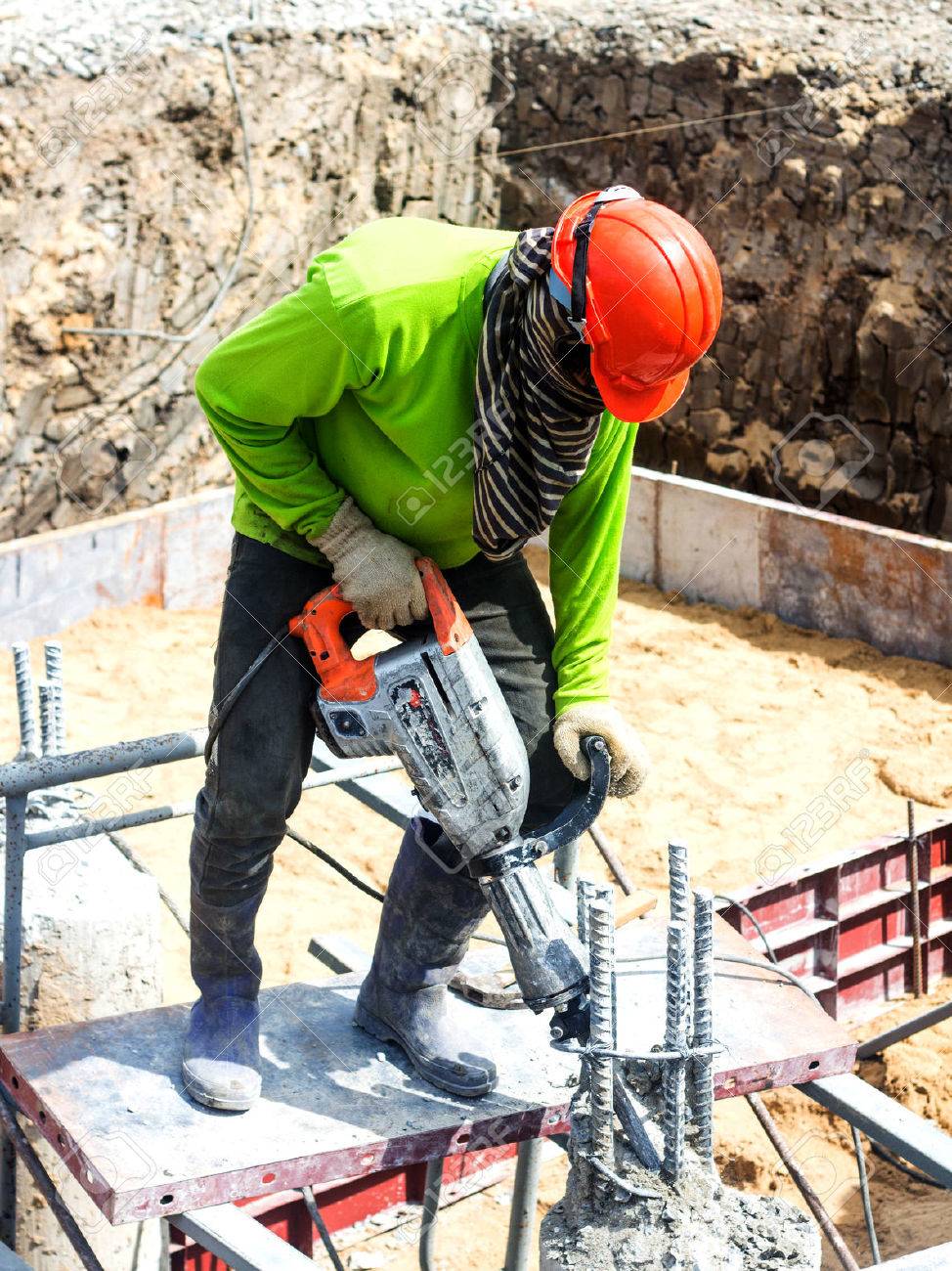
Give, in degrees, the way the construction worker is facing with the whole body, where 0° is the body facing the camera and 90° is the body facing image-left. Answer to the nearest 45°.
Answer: approximately 315°

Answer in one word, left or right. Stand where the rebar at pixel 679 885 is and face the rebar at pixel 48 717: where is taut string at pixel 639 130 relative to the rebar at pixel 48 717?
right

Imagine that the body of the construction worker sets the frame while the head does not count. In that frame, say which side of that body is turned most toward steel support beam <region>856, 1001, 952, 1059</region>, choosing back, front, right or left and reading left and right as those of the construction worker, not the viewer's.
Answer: left

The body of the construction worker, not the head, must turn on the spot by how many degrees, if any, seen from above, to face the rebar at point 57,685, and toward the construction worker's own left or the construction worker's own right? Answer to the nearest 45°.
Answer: approximately 180°
